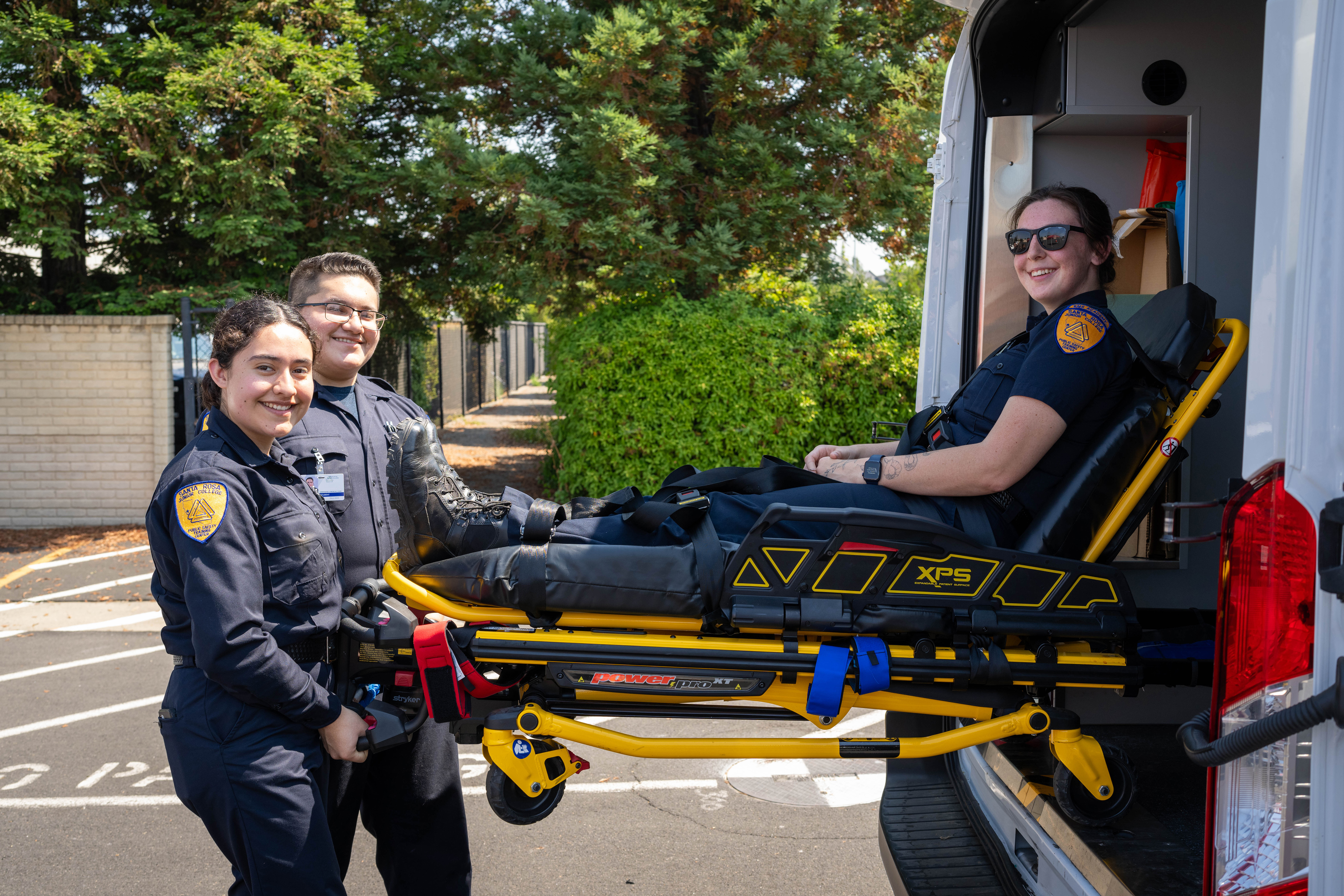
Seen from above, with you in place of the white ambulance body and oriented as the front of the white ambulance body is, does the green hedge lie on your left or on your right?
on your left

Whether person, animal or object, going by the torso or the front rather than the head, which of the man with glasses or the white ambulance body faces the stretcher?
the man with glasses

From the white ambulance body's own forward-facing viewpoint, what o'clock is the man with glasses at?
The man with glasses is roughly at 7 o'clock from the white ambulance body.

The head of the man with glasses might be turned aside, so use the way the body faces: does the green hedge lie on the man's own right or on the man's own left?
on the man's own left

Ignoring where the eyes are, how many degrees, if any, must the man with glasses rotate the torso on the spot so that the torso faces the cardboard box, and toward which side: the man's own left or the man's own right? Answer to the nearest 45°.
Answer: approximately 45° to the man's own left

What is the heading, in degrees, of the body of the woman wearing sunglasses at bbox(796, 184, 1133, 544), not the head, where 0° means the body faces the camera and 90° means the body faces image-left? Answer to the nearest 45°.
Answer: approximately 90°

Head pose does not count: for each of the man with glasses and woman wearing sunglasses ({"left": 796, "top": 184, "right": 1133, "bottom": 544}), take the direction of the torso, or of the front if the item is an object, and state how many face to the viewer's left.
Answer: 1

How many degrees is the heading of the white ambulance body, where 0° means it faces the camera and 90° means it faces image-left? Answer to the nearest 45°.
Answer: approximately 225°

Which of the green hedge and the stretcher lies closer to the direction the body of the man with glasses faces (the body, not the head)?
the stretcher
